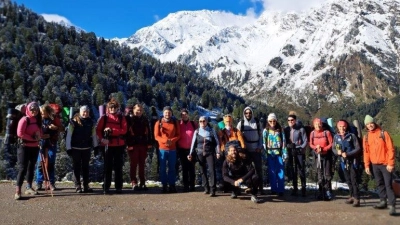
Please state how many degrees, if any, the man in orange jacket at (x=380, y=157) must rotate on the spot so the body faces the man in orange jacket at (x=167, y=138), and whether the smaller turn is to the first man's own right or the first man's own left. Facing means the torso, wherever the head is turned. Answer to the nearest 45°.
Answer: approximately 45° to the first man's own right

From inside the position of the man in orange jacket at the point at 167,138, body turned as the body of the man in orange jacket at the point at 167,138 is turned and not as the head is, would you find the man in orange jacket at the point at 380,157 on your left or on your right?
on your left

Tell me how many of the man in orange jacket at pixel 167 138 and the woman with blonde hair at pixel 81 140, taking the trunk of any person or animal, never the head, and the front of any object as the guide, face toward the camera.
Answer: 2

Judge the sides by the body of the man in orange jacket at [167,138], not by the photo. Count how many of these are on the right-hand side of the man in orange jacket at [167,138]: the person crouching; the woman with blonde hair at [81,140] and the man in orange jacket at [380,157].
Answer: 1

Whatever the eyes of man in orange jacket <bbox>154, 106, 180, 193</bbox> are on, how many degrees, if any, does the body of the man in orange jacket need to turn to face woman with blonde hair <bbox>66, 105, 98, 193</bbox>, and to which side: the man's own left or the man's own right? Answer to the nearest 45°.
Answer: approximately 90° to the man's own right

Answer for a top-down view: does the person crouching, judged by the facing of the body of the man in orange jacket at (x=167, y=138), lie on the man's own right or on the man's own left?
on the man's own left

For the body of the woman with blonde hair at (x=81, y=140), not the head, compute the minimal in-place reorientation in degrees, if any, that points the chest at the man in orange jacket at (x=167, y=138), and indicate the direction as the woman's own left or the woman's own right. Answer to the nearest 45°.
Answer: approximately 90° to the woman's own left

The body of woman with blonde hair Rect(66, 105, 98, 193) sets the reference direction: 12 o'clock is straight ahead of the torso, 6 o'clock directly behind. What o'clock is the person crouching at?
The person crouching is roughly at 10 o'clock from the woman with blonde hair.

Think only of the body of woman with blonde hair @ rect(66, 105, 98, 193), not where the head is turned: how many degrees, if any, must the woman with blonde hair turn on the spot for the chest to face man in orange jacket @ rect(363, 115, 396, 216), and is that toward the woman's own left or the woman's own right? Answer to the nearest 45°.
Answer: approximately 45° to the woman's own left
